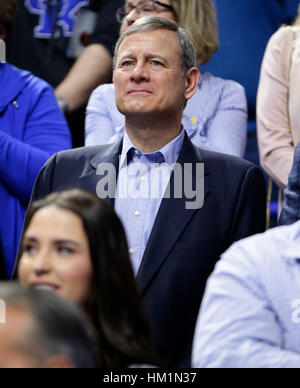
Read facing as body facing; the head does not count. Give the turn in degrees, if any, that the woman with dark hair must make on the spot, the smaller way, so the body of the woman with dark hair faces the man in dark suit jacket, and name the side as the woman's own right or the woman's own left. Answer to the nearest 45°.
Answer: approximately 135° to the woman's own right

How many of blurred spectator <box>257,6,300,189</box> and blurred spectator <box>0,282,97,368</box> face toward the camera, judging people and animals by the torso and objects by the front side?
1

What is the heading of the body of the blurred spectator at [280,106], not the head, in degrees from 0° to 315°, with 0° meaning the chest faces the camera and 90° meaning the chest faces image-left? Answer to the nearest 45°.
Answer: approximately 0°

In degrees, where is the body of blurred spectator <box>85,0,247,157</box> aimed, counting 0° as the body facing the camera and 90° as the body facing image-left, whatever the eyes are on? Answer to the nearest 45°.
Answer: approximately 45°

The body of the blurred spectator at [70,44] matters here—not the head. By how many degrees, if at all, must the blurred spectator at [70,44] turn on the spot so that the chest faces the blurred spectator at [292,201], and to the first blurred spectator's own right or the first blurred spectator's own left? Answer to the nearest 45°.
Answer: approximately 45° to the first blurred spectator's own left

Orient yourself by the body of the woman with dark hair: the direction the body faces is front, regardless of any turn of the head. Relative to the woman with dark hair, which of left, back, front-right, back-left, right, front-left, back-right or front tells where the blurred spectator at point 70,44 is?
back-right
